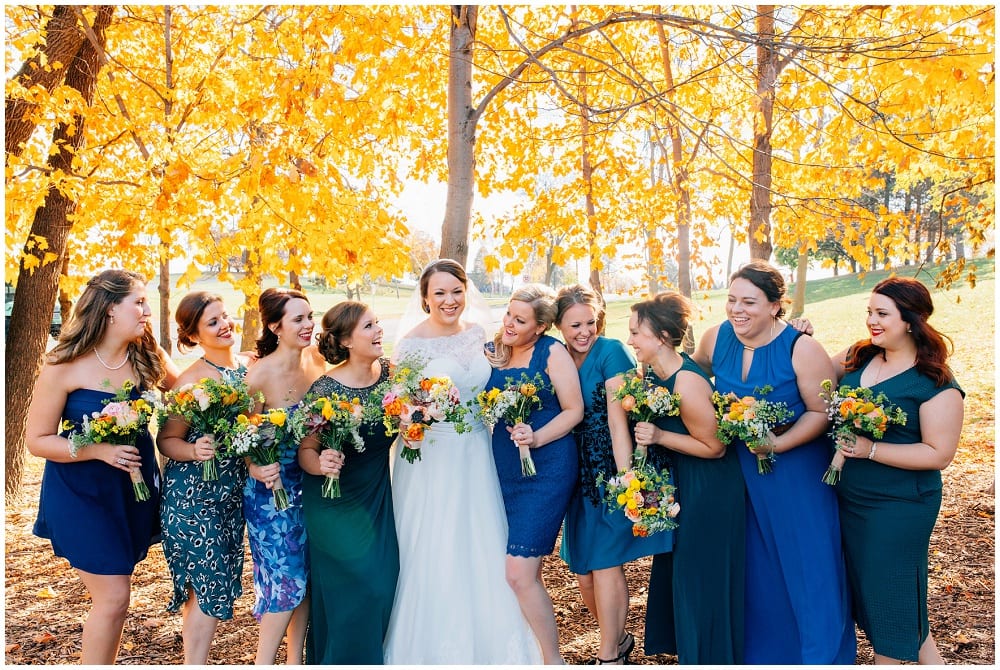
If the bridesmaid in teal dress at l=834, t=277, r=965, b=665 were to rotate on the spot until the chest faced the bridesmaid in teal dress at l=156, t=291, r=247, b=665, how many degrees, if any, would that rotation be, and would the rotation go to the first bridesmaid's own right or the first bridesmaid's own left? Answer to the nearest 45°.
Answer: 0° — they already face them

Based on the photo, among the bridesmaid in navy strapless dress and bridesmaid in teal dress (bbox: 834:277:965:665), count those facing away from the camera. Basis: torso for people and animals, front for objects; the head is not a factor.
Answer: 0

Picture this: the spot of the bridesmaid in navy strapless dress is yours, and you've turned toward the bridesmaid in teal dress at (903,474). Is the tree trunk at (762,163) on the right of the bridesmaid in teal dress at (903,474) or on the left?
left

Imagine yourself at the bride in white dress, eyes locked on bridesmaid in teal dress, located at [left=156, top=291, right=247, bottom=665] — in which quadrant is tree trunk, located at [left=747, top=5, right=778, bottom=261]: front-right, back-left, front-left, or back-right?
back-right

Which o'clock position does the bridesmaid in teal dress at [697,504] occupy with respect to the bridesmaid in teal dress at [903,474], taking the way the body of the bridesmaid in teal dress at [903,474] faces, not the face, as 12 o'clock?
the bridesmaid in teal dress at [697,504] is roughly at 1 o'clock from the bridesmaid in teal dress at [903,474].

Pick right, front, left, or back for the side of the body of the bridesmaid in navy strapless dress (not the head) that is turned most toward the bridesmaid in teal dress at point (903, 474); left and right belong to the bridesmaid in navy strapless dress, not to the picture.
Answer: front

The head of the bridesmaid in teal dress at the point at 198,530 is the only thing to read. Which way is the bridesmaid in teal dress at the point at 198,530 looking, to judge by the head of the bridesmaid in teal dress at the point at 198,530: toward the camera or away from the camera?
toward the camera

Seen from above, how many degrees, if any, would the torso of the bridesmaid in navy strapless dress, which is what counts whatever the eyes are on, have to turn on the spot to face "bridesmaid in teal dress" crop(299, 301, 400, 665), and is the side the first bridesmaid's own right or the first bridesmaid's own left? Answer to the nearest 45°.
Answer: approximately 45° to the first bridesmaid's own left

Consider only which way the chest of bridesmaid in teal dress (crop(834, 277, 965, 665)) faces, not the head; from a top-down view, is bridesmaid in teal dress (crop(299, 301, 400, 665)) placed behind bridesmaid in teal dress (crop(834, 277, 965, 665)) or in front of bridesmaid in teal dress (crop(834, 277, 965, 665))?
in front

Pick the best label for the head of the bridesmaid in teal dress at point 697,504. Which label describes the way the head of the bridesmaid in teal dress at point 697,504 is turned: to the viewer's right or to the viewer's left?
to the viewer's left

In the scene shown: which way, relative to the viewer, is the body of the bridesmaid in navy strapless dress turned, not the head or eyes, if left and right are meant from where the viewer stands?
facing the viewer and to the right of the viewer

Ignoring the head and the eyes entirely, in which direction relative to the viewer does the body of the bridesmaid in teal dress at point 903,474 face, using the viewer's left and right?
facing the viewer and to the left of the viewer

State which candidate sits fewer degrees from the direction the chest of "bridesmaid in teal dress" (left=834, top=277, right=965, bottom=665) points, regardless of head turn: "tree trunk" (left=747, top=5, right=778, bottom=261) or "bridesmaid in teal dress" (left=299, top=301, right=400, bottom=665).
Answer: the bridesmaid in teal dress

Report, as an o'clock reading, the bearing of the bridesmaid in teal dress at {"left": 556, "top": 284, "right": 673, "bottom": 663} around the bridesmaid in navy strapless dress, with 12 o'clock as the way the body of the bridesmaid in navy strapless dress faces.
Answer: The bridesmaid in teal dress is roughly at 11 o'clock from the bridesmaid in navy strapless dress.

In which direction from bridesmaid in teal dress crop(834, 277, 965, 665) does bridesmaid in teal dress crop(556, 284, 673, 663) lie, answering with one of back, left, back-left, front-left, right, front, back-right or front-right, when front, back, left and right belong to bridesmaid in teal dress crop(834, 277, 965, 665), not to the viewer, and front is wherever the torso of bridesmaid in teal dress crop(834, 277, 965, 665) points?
front-right
